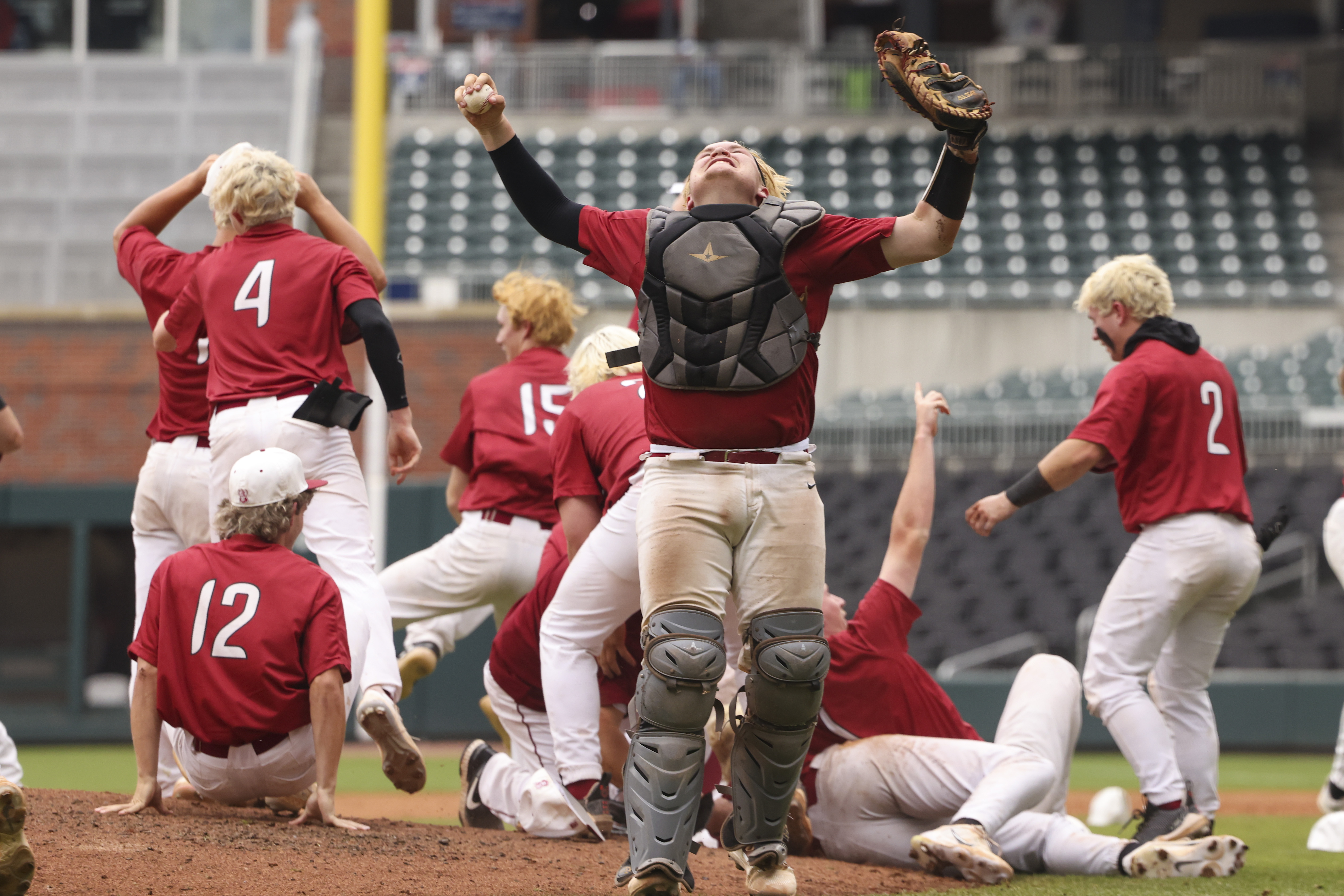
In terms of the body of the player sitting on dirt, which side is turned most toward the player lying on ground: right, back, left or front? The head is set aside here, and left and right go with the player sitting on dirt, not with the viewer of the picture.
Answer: right

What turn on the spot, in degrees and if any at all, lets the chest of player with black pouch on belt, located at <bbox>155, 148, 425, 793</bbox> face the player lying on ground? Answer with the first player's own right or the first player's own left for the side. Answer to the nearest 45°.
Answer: approximately 135° to the first player's own right

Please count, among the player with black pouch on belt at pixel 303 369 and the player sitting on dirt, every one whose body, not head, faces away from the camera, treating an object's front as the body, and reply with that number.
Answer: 2

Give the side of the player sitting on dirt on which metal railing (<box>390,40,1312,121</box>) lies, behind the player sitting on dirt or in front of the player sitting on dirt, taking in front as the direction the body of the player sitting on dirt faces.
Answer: in front

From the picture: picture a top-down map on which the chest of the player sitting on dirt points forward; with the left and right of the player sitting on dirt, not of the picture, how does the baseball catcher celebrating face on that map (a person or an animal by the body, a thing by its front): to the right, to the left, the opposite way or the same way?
the opposite way

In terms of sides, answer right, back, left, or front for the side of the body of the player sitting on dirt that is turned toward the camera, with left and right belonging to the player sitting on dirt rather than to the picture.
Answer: back

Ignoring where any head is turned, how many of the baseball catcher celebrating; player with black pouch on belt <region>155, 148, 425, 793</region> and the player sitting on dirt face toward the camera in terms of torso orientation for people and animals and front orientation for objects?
1

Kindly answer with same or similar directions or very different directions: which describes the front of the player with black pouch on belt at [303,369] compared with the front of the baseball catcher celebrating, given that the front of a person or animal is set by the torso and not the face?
very different directions

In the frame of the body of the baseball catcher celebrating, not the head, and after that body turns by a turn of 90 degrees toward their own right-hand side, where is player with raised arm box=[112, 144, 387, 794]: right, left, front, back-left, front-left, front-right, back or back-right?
front-right

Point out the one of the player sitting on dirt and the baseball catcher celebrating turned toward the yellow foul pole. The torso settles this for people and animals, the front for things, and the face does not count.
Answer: the player sitting on dirt

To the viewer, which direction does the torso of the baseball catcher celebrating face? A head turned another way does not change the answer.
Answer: toward the camera

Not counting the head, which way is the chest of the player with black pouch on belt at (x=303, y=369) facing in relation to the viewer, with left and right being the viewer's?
facing away from the viewer

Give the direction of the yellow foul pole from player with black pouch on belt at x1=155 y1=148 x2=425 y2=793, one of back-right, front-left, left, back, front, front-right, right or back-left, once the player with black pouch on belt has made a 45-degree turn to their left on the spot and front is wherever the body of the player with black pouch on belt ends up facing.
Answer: front-right

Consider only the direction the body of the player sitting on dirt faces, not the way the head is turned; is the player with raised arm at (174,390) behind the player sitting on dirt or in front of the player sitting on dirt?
in front

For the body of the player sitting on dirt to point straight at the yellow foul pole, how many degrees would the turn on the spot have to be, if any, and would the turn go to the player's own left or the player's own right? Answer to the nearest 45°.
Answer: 0° — they already face it

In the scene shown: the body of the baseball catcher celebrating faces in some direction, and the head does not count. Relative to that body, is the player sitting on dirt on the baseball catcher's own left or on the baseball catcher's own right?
on the baseball catcher's own right
